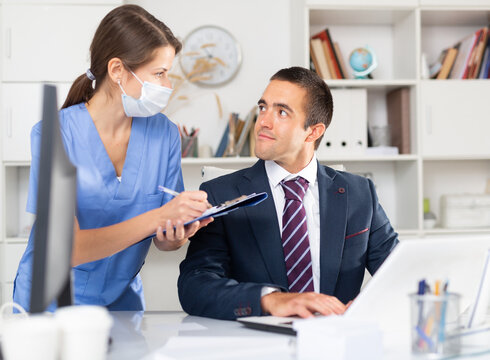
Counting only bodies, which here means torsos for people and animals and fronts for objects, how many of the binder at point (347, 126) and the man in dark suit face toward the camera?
2

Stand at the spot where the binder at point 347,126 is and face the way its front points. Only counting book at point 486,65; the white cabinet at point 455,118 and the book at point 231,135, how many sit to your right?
1

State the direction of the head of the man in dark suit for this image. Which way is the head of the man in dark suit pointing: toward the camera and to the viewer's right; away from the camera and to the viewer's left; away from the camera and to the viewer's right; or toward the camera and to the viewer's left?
toward the camera and to the viewer's left

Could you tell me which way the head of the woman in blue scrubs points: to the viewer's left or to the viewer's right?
to the viewer's right

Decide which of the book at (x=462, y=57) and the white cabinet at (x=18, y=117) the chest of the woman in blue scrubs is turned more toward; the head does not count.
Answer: the book

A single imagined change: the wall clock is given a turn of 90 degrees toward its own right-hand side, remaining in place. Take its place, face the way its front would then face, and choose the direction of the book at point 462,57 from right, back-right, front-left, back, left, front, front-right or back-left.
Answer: back

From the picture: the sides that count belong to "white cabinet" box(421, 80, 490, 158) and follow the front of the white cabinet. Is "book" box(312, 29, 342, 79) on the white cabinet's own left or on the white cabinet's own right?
on the white cabinet's own right

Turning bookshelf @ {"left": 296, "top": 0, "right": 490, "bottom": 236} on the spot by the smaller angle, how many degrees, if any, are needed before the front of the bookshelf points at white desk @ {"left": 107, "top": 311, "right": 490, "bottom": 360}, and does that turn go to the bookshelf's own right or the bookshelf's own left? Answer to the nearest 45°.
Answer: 0° — it already faces it

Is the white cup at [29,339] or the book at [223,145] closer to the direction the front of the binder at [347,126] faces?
the white cup

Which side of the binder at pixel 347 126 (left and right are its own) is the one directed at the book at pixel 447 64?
left

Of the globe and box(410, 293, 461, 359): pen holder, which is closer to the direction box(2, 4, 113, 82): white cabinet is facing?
the pen holder

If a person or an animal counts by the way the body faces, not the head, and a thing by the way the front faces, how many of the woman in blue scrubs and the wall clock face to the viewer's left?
0

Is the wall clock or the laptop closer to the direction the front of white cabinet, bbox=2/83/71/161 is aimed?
the laptop

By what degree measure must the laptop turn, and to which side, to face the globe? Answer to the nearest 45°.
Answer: approximately 45° to its right
